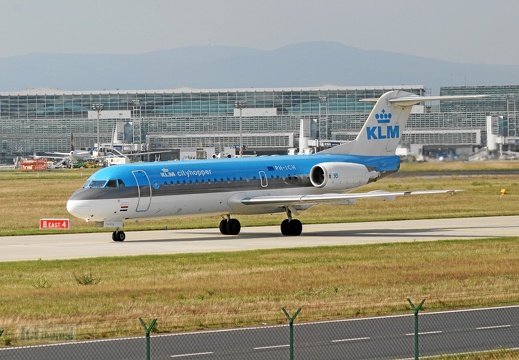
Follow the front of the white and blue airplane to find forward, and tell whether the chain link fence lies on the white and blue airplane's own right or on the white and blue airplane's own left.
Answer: on the white and blue airplane's own left

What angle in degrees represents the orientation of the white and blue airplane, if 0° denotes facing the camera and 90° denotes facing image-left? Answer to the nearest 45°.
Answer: approximately 45°
